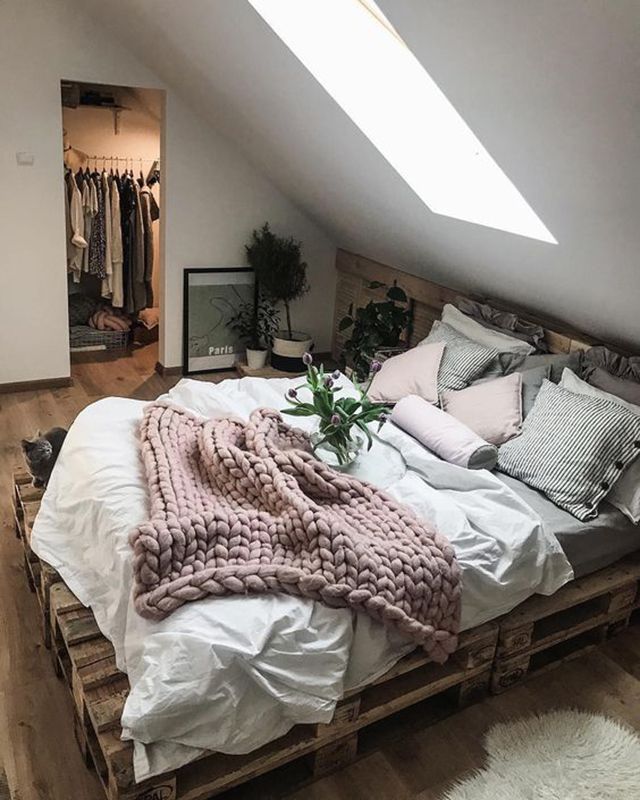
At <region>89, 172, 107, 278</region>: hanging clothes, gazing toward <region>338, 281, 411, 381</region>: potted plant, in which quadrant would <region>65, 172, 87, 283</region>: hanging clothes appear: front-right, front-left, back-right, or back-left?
back-right

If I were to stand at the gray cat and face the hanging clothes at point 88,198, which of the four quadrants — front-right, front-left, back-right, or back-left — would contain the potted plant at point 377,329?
front-right

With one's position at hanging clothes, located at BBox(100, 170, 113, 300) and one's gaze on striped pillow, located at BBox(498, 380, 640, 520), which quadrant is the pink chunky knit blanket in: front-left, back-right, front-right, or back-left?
front-right

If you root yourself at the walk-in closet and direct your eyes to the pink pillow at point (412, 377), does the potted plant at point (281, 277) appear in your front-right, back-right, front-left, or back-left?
front-left

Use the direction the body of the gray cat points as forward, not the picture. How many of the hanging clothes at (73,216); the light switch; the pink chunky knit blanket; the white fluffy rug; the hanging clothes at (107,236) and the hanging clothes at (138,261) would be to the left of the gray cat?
2

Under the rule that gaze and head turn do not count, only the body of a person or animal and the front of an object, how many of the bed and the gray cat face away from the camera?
0

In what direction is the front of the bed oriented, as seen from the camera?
facing the viewer and to the left of the viewer

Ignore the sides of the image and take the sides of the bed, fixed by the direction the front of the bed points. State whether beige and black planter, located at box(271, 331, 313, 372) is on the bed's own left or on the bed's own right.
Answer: on the bed's own right

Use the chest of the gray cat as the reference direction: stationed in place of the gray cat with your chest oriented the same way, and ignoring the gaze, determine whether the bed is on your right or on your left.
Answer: on your left

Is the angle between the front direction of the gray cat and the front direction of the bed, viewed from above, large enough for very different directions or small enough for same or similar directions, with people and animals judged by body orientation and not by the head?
same or similar directions

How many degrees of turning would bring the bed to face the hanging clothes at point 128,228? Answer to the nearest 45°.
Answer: approximately 90° to its right
